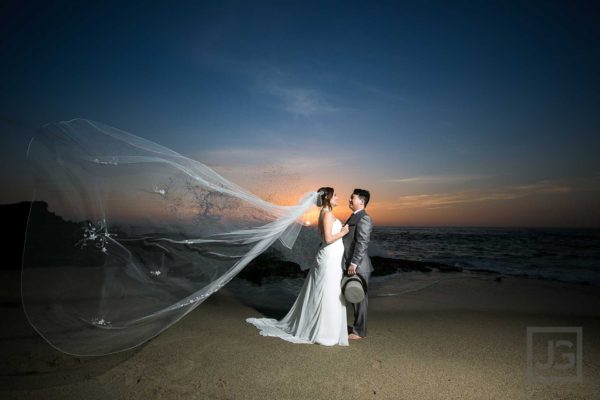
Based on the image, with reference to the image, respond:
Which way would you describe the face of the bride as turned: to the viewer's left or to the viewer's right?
to the viewer's right

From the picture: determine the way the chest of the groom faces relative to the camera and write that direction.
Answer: to the viewer's left

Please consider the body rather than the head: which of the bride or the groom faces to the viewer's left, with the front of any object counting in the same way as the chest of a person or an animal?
the groom

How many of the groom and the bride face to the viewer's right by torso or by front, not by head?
1

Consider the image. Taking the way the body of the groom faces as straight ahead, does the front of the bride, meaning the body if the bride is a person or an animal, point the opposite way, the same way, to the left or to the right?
the opposite way

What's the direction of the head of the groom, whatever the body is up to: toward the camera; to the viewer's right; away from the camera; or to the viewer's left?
to the viewer's left

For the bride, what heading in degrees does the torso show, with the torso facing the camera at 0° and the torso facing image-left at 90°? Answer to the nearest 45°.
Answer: approximately 270°
